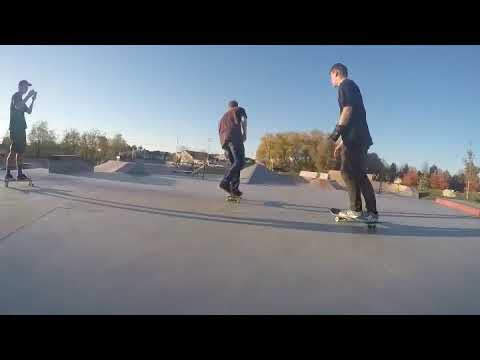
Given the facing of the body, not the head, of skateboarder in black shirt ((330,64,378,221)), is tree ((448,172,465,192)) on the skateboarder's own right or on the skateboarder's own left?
on the skateboarder's own right

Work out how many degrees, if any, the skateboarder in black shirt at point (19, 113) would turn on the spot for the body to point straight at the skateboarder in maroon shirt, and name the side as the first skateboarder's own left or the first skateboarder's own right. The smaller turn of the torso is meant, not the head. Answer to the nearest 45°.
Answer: approximately 45° to the first skateboarder's own right

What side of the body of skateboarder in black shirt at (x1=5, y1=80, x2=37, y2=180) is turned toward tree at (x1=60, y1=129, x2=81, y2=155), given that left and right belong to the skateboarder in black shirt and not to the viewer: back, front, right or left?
left

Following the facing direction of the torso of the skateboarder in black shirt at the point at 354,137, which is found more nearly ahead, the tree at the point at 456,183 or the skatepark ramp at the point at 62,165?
the skatepark ramp

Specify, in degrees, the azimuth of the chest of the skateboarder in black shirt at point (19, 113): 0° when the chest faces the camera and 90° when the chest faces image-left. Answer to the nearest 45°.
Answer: approximately 270°

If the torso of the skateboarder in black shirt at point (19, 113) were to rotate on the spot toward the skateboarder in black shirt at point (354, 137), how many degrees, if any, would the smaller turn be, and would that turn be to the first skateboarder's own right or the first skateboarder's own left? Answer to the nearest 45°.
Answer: approximately 45° to the first skateboarder's own right

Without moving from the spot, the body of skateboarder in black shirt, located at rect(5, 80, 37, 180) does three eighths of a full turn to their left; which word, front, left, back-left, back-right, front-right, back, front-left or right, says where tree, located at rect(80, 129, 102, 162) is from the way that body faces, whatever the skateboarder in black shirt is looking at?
front-right

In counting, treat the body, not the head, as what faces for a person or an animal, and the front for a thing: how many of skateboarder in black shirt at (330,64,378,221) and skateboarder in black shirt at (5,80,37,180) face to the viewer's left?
1

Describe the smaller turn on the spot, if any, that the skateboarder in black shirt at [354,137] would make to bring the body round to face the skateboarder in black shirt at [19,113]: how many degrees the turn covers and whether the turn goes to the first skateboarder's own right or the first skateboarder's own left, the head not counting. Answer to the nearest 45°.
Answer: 0° — they already face them

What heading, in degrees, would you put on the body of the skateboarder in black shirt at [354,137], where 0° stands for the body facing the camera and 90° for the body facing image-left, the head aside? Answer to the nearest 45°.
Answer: approximately 90°

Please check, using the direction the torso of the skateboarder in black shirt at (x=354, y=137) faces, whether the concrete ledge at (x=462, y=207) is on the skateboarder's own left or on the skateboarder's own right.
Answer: on the skateboarder's own right

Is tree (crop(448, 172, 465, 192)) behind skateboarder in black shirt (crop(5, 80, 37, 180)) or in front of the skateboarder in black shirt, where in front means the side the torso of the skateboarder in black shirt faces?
in front
